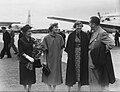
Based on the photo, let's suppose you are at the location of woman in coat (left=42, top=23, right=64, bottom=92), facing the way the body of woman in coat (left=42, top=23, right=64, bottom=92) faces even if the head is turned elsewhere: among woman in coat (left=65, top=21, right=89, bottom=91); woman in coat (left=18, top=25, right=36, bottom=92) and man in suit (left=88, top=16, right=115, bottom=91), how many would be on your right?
1

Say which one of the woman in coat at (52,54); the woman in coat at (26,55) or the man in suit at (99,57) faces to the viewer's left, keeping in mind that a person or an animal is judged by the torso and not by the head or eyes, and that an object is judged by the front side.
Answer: the man in suit

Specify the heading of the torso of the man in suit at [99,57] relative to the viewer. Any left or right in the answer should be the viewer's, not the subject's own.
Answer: facing to the left of the viewer

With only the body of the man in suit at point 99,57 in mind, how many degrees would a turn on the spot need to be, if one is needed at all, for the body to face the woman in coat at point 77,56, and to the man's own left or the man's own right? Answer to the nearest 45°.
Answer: approximately 45° to the man's own right

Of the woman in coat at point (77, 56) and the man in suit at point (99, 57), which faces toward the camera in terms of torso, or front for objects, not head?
the woman in coat

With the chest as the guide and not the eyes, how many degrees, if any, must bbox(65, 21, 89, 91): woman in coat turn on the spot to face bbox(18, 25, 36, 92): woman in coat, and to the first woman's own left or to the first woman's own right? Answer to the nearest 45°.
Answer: approximately 90° to the first woman's own right

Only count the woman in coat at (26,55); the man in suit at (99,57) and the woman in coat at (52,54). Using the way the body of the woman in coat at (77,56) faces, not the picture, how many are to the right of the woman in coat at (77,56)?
2

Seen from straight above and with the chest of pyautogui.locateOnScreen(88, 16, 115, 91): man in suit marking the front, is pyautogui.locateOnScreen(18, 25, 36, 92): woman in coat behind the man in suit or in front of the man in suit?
in front

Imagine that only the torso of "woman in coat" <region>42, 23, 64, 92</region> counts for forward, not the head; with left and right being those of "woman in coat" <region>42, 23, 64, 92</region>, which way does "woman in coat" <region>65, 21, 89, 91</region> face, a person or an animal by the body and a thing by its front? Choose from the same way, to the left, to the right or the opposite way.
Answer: the same way

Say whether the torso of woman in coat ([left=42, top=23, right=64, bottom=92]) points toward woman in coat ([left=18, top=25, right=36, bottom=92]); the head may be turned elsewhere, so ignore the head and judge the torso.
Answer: no

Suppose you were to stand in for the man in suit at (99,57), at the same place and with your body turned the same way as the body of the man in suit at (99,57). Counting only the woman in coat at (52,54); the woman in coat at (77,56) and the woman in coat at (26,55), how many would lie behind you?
0

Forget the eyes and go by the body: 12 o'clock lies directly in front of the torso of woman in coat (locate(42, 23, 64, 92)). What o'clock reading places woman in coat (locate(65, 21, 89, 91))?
woman in coat (locate(65, 21, 89, 91)) is roughly at 9 o'clock from woman in coat (locate(42, 23, 64, 92)).

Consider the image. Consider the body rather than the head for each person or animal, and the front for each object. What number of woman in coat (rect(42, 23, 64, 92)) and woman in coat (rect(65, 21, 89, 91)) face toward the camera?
2

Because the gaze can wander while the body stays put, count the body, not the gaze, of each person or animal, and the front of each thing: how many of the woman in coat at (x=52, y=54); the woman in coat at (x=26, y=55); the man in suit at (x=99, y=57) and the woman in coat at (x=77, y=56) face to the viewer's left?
1

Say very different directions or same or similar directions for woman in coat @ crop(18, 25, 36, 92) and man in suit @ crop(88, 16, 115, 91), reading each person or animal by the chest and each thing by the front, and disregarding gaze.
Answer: very different directions

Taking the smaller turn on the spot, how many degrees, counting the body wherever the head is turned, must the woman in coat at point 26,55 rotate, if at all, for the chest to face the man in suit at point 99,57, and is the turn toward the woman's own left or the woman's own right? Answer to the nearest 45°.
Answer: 0° — they already face them

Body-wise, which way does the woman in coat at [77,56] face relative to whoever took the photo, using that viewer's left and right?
facing the viewer

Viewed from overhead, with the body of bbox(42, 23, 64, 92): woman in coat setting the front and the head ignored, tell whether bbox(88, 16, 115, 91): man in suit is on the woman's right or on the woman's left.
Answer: on the woman's left
